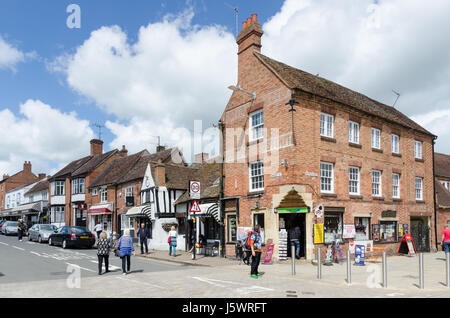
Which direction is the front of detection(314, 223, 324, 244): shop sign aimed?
toward the camera

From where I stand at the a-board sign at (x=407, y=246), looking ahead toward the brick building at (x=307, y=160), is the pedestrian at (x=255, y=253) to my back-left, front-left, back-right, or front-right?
front-left

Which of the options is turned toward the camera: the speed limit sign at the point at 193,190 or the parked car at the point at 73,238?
the speed limit sign

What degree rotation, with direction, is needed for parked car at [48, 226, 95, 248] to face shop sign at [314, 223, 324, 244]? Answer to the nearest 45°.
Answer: approximately 180°

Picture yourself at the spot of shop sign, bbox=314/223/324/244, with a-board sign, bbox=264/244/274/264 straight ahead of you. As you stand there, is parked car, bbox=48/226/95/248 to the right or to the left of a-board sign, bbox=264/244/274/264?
right

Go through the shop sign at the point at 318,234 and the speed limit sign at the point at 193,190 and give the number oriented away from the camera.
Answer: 0

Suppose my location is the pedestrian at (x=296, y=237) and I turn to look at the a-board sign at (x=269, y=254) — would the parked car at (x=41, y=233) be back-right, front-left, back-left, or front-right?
front-right
